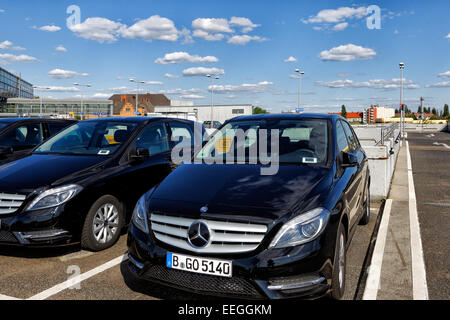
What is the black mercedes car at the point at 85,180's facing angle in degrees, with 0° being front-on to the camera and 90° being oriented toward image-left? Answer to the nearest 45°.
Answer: approximately 45°

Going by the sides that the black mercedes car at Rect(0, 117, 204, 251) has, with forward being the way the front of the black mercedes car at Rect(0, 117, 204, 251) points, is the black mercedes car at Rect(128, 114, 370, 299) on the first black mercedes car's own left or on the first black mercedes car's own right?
on the first black mercedes car's own left
